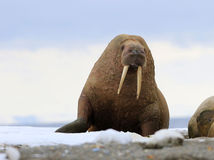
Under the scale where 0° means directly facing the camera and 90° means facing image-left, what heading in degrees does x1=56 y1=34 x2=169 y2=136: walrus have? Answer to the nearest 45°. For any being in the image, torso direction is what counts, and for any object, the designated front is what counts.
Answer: approximately 0°

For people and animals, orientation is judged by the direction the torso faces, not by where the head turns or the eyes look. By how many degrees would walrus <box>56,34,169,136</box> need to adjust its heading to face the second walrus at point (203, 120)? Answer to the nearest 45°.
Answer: approximately 90° to its left
